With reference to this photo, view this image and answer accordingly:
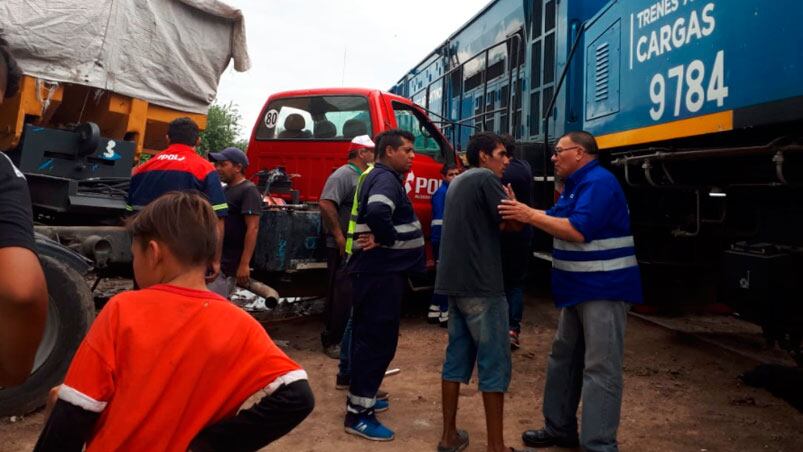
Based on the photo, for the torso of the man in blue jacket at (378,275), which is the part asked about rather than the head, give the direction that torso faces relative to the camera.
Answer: to the viewer's right

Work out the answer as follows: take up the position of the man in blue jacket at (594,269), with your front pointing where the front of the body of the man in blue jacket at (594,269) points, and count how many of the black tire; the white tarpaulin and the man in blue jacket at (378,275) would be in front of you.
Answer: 3

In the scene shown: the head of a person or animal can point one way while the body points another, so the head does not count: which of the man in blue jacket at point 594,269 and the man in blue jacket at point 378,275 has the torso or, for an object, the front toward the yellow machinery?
the man in blue jacket at point 594,269

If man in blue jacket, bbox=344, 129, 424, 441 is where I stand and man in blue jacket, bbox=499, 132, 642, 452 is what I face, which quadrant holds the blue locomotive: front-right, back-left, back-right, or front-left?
front-left

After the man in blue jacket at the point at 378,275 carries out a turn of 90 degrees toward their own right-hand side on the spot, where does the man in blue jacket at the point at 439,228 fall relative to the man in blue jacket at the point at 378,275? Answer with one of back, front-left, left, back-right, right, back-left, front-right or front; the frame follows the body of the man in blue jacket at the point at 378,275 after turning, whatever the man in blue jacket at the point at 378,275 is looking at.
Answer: back

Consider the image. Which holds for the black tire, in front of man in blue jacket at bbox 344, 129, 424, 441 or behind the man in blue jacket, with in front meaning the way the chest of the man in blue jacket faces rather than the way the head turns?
behind

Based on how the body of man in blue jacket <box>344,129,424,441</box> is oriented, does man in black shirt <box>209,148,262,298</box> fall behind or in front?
behind

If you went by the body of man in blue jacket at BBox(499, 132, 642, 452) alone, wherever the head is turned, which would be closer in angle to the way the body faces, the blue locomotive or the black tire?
the black tire

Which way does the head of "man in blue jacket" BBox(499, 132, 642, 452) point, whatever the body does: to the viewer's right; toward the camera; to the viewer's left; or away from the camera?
to the viewer's left

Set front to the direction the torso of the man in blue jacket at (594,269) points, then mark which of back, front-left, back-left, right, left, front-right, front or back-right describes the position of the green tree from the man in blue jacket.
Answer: front-right

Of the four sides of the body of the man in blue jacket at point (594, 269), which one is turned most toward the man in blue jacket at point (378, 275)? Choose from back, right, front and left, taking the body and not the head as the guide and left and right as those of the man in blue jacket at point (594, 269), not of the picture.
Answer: front

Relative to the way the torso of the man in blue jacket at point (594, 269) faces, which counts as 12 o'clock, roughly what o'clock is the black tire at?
The black tire is roughly at 12 o'clock from the man in blue jacket.

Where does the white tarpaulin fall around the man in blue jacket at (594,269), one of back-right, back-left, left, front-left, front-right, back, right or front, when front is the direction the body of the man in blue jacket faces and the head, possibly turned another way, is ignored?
front

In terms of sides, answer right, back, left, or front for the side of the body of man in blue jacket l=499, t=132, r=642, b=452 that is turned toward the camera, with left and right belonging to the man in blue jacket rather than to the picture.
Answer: left
